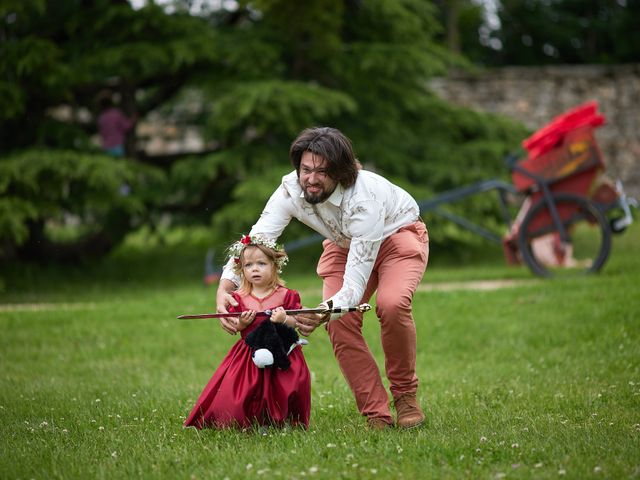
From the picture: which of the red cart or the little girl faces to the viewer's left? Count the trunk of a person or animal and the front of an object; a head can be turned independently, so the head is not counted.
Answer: the red cart

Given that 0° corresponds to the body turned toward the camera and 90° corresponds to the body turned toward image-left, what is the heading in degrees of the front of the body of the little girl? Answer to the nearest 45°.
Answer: approximately 0°

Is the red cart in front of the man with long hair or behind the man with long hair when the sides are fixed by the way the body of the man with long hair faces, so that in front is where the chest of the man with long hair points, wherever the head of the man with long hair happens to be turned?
behind

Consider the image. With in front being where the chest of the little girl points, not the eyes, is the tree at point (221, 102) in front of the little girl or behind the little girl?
behind

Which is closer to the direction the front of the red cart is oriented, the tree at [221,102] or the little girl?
the tree

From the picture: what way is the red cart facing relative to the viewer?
to the viewer's left

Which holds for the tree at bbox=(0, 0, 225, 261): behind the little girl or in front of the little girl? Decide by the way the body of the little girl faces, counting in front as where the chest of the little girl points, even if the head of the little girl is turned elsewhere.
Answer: behind

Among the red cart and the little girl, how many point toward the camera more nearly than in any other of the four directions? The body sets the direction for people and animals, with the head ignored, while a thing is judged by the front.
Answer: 1
